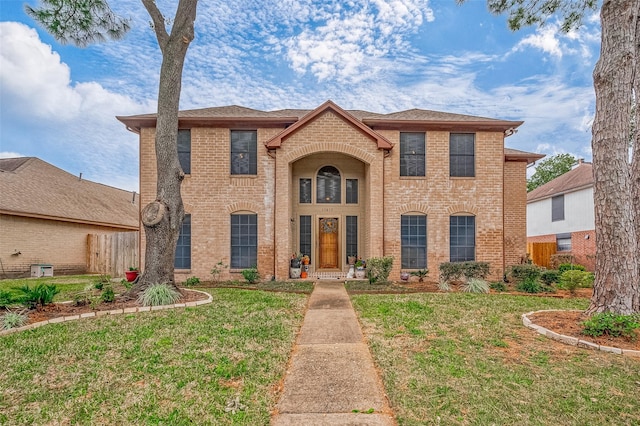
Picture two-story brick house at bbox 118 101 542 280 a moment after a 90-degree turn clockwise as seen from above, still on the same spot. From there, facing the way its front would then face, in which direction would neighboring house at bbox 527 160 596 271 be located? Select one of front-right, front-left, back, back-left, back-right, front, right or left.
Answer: back-right

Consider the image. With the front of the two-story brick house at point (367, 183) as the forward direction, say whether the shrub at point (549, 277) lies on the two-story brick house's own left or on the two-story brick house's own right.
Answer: on the two-story brick house's own left

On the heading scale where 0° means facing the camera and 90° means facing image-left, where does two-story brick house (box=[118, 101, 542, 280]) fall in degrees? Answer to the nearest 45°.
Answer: approximately 0°

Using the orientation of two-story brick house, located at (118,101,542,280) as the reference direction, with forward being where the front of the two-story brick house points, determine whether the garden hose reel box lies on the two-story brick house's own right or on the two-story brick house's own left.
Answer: on the two-story brick house's own right

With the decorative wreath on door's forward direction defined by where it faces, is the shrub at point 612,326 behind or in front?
in front

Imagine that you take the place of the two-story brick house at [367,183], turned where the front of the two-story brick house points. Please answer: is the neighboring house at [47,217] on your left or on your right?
on your right

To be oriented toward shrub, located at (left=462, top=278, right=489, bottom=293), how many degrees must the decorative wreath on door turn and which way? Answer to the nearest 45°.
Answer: approximately 45° to its left
